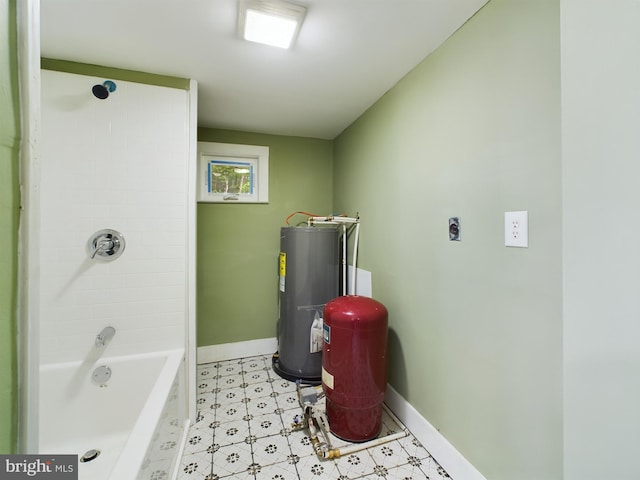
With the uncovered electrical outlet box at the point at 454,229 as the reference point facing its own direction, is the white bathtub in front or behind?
in front

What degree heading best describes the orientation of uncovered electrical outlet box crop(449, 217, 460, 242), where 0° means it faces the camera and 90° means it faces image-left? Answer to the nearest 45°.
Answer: approximately 45°

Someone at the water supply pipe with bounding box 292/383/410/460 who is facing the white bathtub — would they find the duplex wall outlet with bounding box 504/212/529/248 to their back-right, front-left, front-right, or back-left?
back-left

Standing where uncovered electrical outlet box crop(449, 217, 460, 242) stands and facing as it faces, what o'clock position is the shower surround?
The shower surround is roughly at 1 o'clock from the uncovered electrical outlet box.
